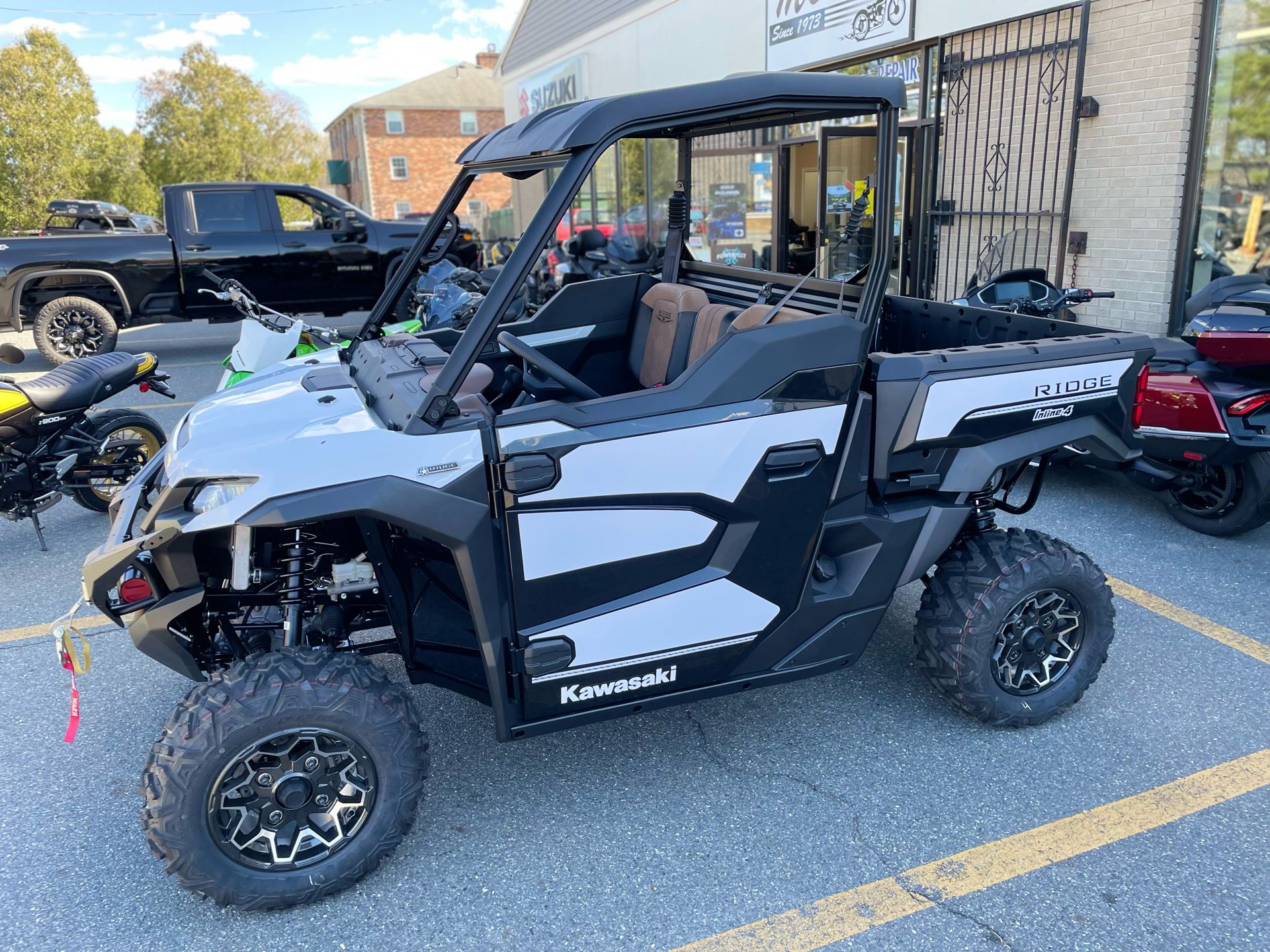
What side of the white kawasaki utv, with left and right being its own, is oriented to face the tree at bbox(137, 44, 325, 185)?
right

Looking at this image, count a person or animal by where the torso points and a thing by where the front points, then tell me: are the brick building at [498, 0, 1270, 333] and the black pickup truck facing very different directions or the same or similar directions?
very different directions

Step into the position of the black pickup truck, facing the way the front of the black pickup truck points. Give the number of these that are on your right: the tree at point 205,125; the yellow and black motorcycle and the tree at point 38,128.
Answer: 1

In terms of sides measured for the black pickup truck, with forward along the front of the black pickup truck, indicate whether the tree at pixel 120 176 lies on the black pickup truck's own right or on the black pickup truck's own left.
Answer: on the black pickup truck's own left

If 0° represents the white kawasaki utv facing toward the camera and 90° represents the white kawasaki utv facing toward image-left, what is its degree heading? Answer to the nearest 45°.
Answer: approximately 45°

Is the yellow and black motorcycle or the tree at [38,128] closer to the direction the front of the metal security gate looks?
the yellow and black motorcycle

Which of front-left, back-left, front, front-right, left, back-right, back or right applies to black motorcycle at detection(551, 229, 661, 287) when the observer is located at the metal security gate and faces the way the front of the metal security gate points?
front-right

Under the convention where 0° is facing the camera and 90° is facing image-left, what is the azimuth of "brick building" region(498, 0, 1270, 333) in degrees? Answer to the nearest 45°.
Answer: approximately 45°

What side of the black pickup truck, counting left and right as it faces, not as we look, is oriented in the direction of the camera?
right

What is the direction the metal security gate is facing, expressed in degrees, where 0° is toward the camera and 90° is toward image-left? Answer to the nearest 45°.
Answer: approximately 45°
